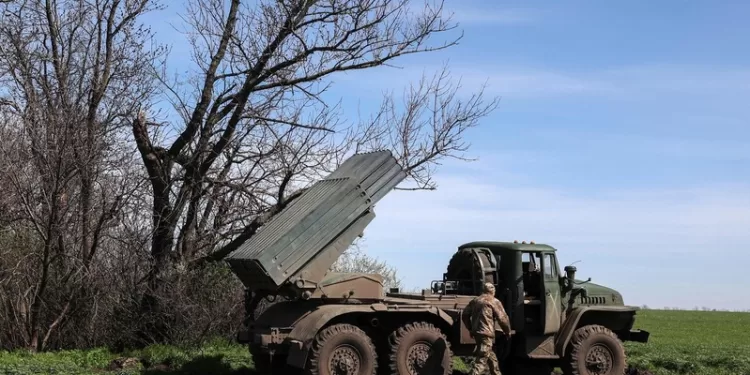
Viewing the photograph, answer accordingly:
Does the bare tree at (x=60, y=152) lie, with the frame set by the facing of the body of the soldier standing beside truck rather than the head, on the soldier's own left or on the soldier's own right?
on the soldier's own left
